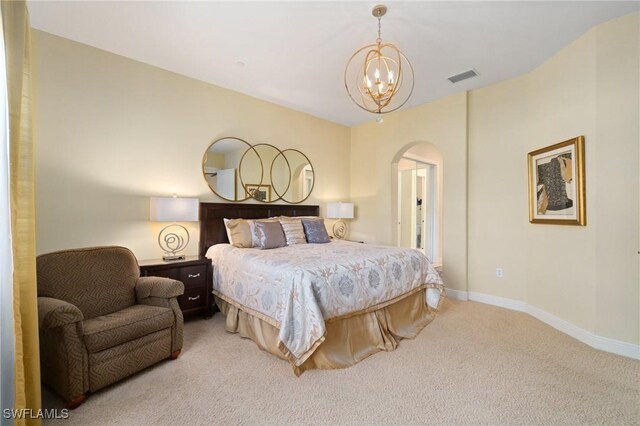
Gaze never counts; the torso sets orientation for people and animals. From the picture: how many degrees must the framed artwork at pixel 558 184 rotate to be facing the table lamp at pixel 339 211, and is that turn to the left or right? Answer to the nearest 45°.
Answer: approximately 45° to its right

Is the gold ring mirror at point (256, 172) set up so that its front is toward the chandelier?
yes

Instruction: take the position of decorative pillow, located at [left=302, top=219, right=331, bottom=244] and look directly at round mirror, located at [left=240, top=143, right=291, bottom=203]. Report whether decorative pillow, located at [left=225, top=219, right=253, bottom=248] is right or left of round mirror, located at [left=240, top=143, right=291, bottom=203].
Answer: left

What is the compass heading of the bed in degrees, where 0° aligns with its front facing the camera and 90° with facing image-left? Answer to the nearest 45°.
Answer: approximately 315°

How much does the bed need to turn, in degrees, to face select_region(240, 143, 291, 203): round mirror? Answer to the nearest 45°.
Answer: approximately 180°

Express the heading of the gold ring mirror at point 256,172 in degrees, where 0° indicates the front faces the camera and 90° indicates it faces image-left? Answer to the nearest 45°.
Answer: approximately 315°
